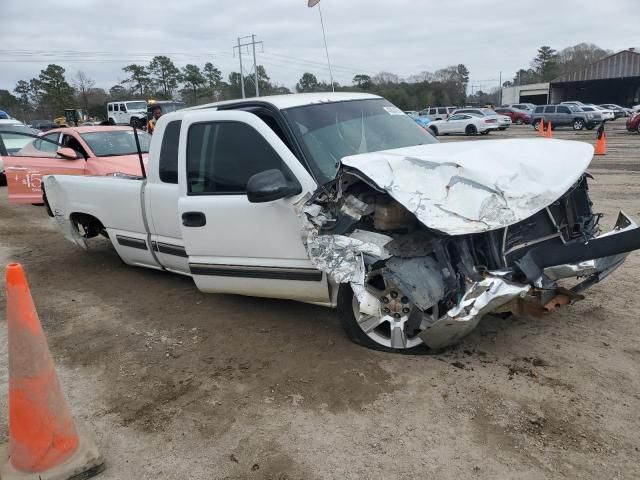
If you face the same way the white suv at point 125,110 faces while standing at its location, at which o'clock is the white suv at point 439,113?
the white suv at point 439,113 is roughly at 11 o'clock from the white suv at point 125,110.

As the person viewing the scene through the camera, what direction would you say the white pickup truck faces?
facing the viewer and to the right of the viewer

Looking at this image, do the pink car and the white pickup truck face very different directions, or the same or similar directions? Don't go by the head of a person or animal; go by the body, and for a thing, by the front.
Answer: same or similar directions

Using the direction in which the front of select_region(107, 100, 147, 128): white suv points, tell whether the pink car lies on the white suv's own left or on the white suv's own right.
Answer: on the white suv's own right

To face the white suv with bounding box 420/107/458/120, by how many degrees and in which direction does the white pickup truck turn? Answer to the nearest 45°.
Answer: approximately 135° to its left

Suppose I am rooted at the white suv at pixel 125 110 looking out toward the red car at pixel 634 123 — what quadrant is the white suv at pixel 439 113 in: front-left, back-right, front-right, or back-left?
front-left

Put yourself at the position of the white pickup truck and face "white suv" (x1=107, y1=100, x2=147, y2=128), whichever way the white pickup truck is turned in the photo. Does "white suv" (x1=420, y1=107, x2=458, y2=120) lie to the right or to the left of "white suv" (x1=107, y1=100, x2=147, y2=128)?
right

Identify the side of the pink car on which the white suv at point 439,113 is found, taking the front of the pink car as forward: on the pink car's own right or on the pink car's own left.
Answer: on the pink car's own left

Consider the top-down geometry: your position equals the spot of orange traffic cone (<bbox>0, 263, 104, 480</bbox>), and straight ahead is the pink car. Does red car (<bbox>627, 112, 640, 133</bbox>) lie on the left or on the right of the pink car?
right

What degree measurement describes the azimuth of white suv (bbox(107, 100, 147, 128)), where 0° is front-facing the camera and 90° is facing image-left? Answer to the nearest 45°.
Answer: approximately 315°

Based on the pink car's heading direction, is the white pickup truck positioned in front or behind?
in front
